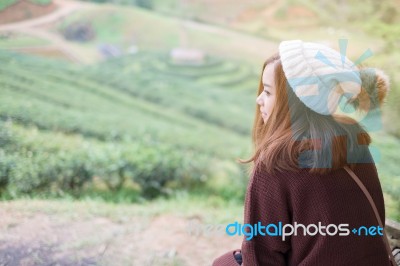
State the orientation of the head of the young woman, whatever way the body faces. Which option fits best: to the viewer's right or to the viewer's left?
to the viewer's left

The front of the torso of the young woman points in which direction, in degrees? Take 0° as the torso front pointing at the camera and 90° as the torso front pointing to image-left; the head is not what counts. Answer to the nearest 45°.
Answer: approximately 135°
